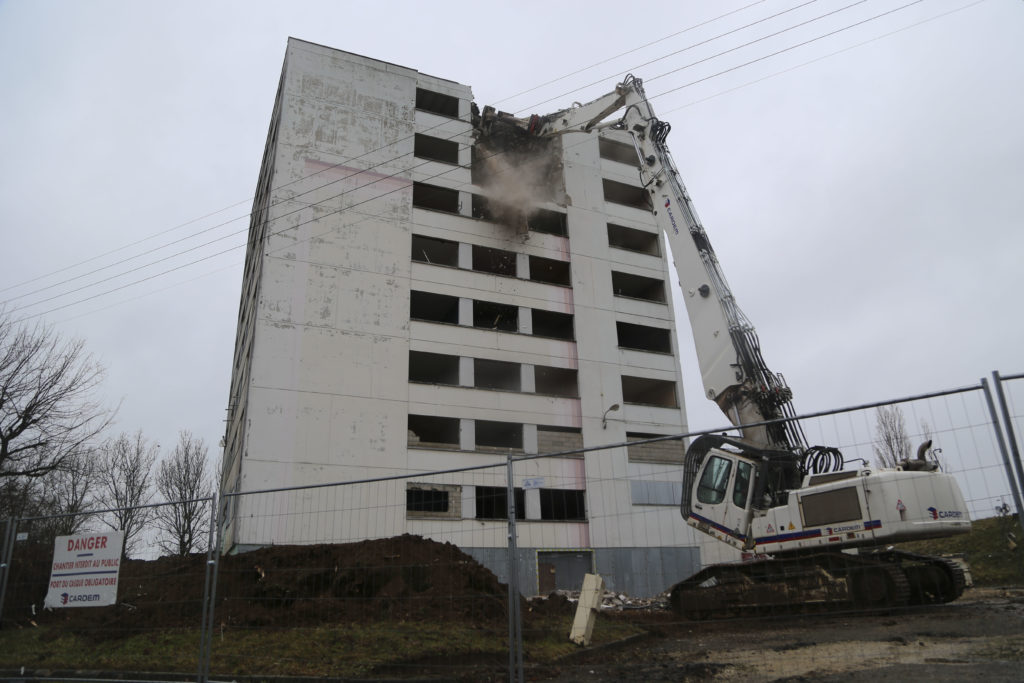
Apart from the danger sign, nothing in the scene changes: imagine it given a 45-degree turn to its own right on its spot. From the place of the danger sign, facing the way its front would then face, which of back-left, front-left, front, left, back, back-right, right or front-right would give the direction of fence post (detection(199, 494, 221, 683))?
left

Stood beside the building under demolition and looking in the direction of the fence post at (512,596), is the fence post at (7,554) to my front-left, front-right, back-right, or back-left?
front-right

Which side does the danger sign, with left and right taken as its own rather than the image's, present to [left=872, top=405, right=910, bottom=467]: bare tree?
left

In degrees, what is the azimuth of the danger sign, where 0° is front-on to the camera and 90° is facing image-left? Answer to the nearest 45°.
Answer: approximately 0°

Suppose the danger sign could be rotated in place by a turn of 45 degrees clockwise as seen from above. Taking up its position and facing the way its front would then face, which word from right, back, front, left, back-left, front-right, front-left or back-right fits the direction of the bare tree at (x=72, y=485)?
back-right

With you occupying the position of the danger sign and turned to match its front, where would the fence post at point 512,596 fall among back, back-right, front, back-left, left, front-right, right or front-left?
front-left

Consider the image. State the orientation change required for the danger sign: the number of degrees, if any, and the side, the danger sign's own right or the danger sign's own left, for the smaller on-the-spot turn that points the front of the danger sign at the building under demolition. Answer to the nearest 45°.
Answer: approximately 135° to the danger sign's own left

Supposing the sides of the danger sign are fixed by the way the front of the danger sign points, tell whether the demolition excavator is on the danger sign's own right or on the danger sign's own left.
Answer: on the danger sign's own left

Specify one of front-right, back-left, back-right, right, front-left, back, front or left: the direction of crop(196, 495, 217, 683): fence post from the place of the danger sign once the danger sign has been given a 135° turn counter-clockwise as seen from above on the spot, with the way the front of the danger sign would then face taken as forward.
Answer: right
